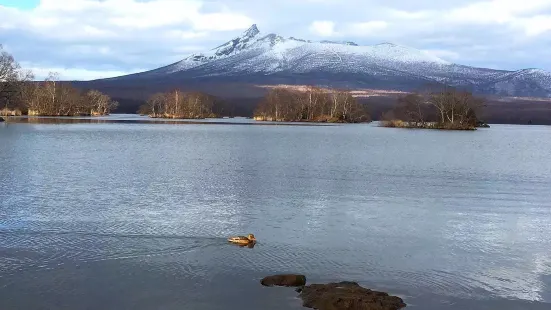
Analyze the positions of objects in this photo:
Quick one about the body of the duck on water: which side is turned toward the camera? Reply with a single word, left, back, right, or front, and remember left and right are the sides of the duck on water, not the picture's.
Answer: right

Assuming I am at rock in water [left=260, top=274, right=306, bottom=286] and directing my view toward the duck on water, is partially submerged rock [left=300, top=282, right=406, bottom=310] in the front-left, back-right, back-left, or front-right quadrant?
back-right

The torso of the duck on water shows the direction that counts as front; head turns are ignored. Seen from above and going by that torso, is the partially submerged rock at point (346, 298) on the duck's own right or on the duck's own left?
on the duck's own right

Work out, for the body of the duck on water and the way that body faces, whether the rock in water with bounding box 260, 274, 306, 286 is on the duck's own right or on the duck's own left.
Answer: on the duck's own right
